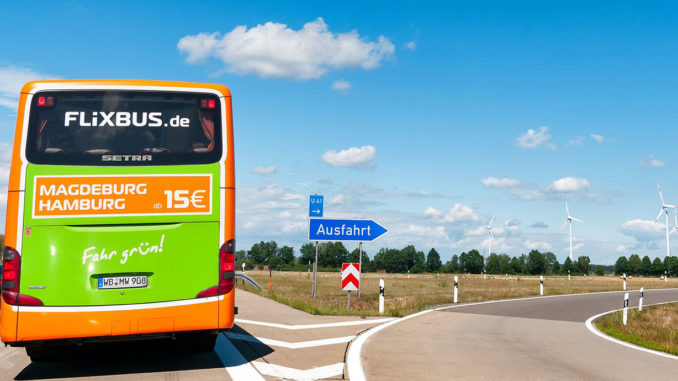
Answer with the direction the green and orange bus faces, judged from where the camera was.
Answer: facing away from the viewer

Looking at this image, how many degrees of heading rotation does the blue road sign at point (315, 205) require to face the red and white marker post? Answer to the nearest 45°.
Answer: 0° — it already faces it

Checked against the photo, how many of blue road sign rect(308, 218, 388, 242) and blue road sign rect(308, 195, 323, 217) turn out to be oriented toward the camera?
2

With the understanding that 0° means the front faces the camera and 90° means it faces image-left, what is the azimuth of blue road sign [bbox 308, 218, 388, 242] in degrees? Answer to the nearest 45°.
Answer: approximately 0°

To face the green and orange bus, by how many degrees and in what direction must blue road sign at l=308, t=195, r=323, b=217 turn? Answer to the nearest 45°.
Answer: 0° — it already faces it

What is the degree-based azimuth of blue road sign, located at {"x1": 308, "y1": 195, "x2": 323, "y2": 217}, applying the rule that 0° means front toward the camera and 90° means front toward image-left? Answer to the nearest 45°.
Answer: approximately 0°
